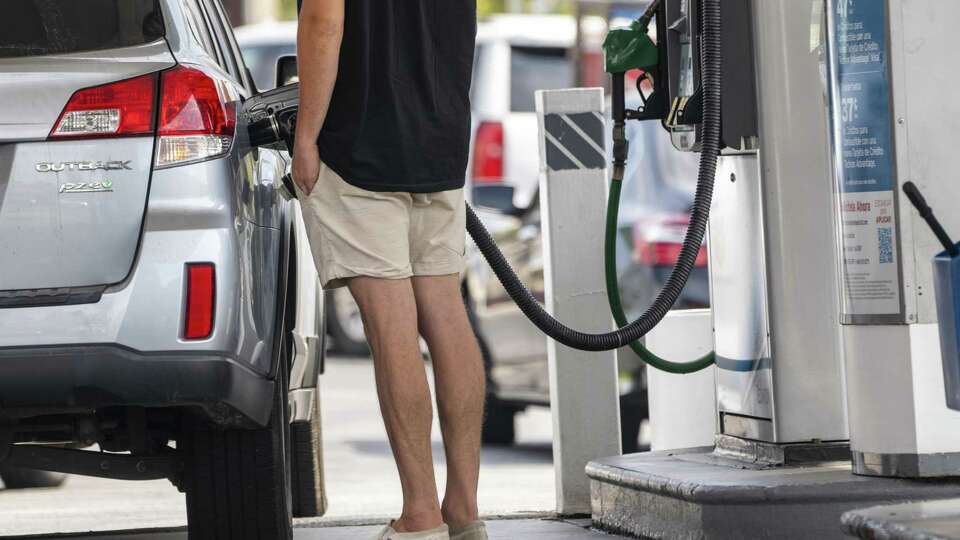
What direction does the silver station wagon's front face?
away from the camera

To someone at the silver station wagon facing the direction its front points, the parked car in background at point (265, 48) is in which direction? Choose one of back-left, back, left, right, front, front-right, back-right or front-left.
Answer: front

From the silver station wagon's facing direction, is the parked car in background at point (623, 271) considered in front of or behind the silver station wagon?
in front

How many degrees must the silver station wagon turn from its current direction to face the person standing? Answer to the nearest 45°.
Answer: approximately 90° to its right
